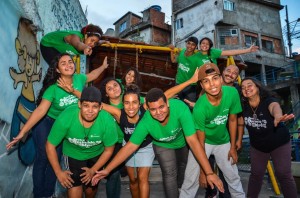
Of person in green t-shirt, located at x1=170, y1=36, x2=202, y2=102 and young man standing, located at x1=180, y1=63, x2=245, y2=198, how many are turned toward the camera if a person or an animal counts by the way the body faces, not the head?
2

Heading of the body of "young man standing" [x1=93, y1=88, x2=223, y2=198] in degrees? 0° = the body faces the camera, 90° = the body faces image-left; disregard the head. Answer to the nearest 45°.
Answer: approximately 0°

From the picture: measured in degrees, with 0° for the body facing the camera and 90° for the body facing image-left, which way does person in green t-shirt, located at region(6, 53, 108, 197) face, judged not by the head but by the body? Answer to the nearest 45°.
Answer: approximately 315°

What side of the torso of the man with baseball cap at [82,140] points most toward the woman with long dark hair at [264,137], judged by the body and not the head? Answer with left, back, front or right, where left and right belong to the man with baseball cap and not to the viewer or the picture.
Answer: left

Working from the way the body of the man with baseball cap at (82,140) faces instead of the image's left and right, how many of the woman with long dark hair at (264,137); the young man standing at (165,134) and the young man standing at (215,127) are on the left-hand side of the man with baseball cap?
3

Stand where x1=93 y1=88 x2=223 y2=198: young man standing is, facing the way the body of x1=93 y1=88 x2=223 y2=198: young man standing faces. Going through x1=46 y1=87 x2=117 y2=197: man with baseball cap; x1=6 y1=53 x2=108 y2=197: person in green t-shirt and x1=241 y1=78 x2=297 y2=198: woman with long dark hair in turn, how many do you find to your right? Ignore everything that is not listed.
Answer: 2

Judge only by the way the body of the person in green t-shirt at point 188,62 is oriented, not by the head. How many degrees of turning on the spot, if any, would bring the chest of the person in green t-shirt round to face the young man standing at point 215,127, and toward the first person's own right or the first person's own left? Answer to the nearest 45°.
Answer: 0° — they already face them

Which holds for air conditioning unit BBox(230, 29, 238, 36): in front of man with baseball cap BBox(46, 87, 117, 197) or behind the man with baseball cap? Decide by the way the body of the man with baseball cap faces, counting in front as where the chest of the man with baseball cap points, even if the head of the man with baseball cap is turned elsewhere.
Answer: behind

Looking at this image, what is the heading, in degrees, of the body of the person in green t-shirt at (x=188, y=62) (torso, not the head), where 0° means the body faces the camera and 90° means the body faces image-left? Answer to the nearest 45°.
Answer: approximately 0°

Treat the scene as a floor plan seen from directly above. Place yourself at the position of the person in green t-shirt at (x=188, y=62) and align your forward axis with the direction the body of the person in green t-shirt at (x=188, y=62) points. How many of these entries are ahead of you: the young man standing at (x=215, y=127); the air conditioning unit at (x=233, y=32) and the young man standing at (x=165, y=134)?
2

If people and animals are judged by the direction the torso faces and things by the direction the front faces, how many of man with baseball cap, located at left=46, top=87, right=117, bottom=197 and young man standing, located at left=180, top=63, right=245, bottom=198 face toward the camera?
2

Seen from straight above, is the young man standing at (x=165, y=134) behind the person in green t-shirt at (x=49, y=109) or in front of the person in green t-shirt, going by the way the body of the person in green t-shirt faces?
in front

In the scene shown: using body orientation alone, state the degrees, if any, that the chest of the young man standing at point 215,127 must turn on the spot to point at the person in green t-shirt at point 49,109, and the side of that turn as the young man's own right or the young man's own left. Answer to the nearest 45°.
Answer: approximately 90° to the young man's own right
